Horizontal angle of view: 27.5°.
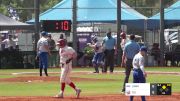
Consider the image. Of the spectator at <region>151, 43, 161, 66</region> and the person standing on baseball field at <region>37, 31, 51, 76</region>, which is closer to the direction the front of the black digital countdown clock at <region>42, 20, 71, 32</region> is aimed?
the person standing on baseball field

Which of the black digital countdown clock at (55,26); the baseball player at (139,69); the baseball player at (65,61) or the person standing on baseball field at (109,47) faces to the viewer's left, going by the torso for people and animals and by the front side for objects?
the baseball player at (65,61)

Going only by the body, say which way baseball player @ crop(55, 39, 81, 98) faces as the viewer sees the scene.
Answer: to the viewer's left

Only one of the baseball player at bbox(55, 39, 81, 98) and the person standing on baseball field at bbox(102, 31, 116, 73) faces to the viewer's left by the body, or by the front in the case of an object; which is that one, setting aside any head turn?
the baseball player

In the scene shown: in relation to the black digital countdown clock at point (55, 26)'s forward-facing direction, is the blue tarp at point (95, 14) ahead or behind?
behind

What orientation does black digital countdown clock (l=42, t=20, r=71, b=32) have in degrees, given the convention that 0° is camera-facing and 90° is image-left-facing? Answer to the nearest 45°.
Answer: approximately 0°

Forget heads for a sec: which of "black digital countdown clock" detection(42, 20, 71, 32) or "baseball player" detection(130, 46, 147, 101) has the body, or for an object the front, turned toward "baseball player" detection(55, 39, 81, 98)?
the black digital countdown clock

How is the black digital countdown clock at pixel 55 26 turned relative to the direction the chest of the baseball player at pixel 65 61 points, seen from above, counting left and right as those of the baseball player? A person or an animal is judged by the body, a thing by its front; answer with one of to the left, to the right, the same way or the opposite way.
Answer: to the left

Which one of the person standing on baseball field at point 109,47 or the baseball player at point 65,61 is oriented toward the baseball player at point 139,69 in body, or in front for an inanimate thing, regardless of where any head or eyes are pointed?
the person standing on baseball field
